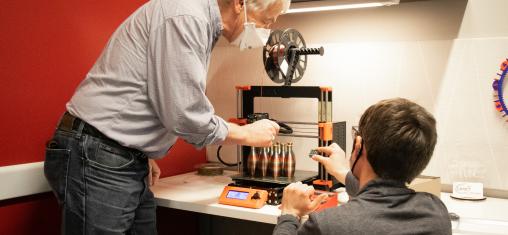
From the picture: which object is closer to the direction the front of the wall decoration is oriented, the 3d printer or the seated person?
the seated person

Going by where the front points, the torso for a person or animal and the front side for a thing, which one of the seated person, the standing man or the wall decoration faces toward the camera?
the wall decoration

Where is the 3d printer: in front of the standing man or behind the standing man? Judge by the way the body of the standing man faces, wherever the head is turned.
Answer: in front

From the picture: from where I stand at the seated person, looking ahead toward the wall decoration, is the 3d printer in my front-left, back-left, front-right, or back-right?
front-left

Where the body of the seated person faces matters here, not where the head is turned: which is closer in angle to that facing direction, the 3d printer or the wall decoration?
the 3d printer

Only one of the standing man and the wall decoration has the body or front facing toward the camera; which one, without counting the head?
the wall decoration

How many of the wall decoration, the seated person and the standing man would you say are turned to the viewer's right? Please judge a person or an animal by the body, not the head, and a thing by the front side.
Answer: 1

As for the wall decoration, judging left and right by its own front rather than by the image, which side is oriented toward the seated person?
front

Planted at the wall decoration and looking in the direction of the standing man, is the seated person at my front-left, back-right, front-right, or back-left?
front-left

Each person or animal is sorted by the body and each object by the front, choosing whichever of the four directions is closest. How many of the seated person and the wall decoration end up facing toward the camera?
1

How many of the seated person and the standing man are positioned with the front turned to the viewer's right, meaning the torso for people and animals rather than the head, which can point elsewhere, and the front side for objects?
1

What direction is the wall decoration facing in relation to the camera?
toward the camera

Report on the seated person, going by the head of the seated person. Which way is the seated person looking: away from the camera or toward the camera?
away from the camera

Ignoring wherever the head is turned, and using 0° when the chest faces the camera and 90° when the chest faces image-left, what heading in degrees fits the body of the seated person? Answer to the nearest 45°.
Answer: approximately 135°

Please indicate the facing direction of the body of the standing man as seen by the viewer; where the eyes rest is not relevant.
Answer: to the viewer's right

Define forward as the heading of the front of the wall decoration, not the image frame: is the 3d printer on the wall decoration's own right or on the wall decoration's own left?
on the wall decoration's own right
